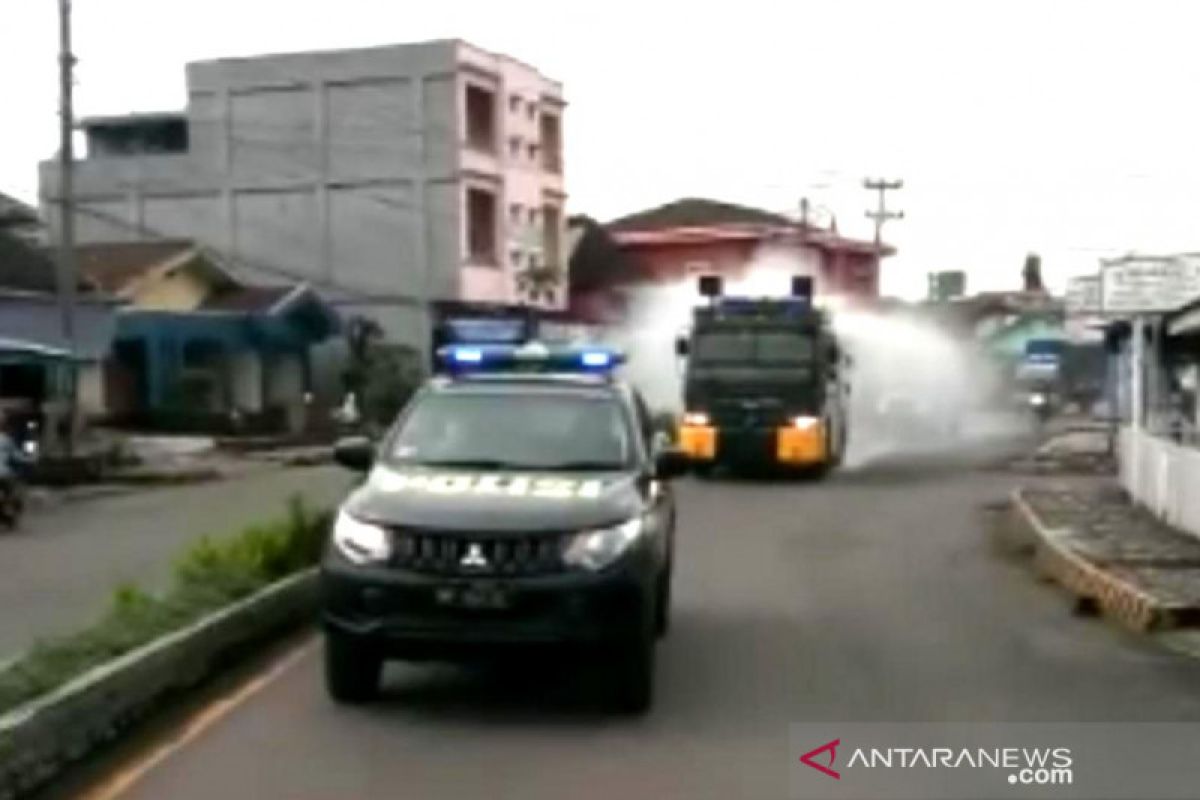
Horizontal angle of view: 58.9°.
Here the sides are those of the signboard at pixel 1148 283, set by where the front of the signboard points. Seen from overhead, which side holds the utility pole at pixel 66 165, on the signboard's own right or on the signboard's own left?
on the signboard's own right

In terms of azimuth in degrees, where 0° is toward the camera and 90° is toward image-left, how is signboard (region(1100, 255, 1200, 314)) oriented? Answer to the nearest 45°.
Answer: approximately 0°

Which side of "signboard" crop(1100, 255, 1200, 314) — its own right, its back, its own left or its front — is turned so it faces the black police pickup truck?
front

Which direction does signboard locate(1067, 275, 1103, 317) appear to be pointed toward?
toward the camera

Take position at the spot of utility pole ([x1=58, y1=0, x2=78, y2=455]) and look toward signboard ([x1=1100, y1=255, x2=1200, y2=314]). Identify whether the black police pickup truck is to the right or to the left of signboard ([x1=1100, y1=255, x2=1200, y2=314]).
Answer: right

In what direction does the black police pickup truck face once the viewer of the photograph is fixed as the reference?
facing the viewer

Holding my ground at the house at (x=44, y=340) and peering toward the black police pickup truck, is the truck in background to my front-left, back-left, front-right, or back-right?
front-left

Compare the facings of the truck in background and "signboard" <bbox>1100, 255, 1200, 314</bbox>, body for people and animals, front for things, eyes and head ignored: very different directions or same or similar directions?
same or similar directions

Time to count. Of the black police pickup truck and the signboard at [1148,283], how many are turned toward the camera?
2

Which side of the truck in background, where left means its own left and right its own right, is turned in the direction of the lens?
front

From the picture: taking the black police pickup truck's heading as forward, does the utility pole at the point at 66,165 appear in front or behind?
behind
